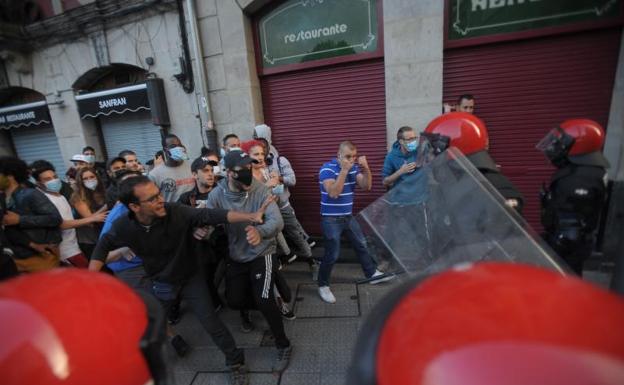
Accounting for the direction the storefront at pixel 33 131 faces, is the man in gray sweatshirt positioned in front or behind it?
in front

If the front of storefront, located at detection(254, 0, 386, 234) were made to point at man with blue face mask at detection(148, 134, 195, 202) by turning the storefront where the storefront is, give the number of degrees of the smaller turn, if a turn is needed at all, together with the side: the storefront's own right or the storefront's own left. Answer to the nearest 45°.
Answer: approximately 45° to the storefront's own right

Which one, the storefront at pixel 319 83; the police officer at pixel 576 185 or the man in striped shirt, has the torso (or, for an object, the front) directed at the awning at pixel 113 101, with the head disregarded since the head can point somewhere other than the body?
the police officer

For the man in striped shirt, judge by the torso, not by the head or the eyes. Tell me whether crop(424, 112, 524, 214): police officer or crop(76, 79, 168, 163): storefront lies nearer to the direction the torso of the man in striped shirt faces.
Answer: the police officer

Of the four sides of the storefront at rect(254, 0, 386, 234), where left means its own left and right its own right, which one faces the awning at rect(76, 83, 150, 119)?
right

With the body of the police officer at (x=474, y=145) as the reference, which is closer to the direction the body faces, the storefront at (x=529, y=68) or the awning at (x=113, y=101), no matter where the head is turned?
the awning

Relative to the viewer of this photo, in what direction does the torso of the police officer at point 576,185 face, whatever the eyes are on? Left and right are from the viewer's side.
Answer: facing to the left of the viewer

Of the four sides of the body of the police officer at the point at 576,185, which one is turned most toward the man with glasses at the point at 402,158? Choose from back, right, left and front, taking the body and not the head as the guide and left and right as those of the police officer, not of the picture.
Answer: front

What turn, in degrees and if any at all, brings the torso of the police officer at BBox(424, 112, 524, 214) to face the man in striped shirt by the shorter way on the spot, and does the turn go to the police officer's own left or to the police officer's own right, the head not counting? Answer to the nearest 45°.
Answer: approximately 45° to the police officer's own right

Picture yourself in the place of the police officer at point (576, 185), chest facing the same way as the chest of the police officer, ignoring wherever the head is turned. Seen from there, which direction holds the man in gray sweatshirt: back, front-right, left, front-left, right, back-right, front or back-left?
front-left

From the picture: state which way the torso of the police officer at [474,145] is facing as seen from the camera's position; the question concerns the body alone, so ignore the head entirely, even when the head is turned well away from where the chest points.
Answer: to the viewer's left

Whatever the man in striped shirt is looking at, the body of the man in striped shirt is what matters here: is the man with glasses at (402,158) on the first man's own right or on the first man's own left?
on the first man's own left

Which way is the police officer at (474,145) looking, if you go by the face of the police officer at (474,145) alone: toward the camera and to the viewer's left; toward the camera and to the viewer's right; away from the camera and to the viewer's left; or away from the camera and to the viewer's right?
away from the camera and to the viewer's left
